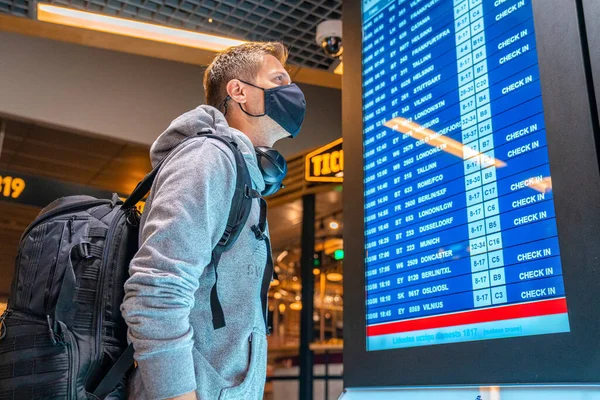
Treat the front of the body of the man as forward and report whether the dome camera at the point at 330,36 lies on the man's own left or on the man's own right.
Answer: on the man's own left

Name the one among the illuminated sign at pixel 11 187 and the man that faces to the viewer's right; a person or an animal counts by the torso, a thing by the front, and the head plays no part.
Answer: the man

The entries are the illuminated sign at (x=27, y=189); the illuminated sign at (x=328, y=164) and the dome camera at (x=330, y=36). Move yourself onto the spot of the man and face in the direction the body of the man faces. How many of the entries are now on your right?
0

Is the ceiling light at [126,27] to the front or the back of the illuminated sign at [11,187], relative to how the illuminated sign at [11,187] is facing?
to the front

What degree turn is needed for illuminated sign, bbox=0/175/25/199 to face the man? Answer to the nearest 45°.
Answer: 0° — it already faces them

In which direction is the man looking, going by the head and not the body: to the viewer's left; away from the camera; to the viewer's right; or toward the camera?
to the viewer's right

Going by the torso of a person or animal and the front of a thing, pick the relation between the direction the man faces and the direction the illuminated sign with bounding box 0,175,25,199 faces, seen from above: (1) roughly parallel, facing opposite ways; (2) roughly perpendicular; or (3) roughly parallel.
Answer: roughly perpendicular

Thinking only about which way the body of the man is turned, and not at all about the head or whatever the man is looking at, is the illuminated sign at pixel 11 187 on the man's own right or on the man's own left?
on the man's own left

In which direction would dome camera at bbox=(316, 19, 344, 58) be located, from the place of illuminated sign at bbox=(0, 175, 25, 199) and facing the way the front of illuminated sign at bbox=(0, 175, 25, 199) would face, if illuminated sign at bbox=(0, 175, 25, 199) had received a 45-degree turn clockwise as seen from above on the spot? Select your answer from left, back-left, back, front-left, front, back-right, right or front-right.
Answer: left

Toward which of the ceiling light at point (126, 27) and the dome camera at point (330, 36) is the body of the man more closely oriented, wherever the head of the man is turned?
the dome camera

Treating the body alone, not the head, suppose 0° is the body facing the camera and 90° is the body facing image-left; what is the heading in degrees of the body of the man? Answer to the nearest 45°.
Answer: approximately 270°

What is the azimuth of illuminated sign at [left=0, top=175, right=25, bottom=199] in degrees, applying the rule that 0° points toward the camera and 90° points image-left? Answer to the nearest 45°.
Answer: approximately 0°

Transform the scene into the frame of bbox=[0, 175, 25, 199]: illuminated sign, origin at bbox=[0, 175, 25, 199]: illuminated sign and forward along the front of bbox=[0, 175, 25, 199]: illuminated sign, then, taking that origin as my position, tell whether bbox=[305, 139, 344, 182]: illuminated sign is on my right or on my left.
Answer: on my left

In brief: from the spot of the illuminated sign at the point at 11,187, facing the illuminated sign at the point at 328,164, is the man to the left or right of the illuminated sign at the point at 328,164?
right
